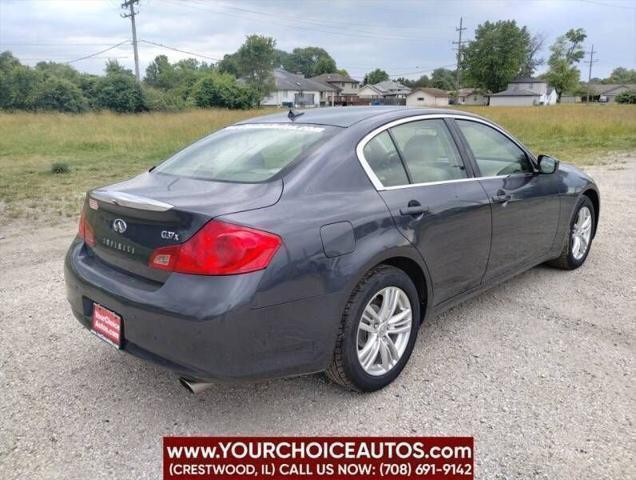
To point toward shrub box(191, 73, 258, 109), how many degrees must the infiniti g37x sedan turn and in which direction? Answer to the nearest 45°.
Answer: approximately 45° to its left

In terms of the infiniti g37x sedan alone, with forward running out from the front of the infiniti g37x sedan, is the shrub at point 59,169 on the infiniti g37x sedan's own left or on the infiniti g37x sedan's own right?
on the infiniti g37x sedan's own left

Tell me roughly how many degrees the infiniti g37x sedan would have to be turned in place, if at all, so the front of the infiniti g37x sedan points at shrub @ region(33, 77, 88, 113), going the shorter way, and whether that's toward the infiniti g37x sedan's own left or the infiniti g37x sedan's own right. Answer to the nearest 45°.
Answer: approximately 90° to the infiniti g37x sedan's own left

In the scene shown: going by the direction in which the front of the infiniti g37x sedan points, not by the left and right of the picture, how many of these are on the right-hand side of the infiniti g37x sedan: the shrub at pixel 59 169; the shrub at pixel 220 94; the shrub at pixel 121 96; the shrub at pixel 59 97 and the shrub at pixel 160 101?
0

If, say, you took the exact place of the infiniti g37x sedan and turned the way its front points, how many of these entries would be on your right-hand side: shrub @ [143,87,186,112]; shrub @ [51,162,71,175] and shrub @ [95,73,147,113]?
0

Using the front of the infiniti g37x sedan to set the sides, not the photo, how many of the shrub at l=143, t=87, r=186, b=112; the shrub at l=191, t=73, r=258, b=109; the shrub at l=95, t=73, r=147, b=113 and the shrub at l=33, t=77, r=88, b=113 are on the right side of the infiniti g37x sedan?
0

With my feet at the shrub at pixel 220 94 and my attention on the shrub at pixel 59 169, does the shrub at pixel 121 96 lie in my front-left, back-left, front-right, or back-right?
front-right

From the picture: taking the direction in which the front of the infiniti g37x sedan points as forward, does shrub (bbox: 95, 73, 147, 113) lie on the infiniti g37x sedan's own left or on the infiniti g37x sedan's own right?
on the infiniti g37x sedan's own left

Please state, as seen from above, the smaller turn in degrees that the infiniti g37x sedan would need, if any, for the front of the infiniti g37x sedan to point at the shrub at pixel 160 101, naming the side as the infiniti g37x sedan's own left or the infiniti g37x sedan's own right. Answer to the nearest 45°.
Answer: approximately 45° to the infiniti g37x sedan's own left

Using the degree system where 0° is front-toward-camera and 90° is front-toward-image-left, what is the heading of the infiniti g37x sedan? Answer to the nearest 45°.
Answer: approximately 225°

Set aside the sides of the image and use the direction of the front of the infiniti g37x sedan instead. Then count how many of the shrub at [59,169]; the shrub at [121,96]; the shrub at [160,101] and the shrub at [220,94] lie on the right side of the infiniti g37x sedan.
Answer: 0
